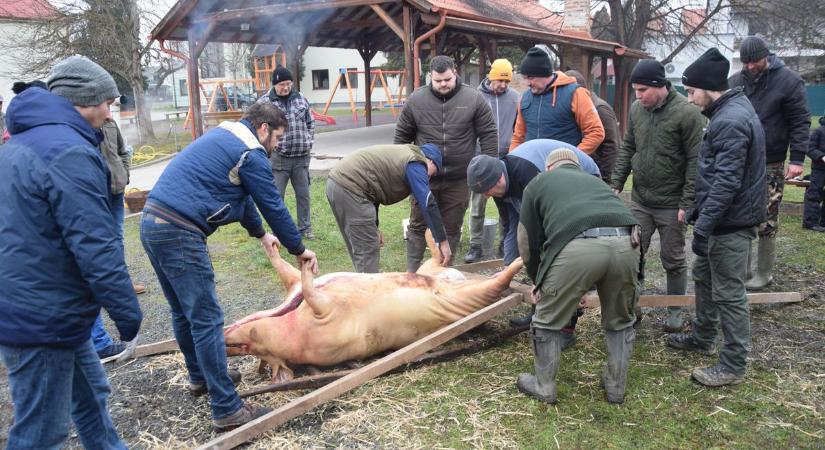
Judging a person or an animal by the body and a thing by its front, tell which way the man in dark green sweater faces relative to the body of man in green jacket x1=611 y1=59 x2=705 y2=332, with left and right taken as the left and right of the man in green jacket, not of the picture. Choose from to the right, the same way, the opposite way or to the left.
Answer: to the right

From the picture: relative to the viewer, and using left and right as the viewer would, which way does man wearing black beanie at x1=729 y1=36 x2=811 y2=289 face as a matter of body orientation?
facing the viewer and to the left of the viewer

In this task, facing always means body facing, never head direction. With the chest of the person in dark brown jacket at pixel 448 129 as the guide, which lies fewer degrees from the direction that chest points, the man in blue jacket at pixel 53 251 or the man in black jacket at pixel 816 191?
the man in blue jacket

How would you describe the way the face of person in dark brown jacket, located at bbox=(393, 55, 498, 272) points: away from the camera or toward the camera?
toward the camera

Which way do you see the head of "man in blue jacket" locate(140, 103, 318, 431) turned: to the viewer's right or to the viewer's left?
to the viewer's right

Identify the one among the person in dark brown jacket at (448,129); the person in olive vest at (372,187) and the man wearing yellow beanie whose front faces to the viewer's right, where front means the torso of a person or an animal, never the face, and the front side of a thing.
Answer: the person in olive vest

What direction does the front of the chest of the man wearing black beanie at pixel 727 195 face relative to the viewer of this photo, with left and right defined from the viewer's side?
facing to the left of the viewer

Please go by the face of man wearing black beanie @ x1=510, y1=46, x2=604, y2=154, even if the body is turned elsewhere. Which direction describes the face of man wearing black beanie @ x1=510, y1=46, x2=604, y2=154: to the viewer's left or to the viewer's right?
to the viewer's left

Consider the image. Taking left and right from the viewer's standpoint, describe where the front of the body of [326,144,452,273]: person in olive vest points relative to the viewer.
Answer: facing to the right of the viewer

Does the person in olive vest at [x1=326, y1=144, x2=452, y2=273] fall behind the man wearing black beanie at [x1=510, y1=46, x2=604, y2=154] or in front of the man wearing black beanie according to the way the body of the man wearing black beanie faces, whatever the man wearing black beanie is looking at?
in front

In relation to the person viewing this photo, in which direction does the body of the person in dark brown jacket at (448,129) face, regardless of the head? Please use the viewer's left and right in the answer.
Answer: facing the viewer

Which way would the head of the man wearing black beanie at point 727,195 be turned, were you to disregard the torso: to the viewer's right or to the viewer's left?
to the viewer's left

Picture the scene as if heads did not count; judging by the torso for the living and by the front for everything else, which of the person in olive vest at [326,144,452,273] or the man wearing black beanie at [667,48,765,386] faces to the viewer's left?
the man wearing black beanie

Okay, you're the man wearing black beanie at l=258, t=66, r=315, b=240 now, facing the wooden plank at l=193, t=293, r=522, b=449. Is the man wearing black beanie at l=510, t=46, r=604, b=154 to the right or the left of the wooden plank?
left

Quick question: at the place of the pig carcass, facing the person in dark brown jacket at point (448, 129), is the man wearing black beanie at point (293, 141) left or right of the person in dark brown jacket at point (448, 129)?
left
